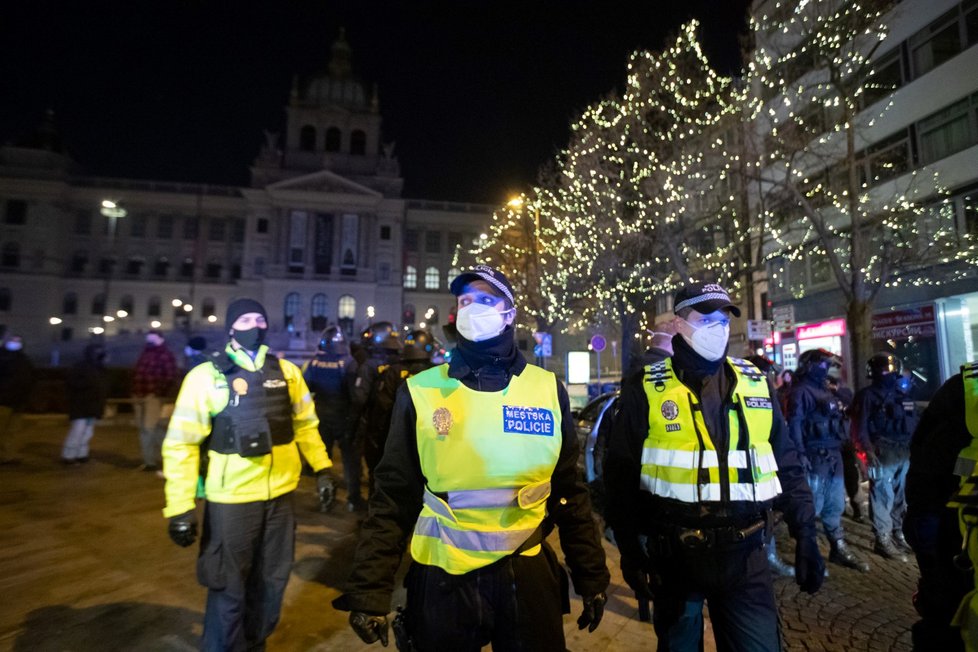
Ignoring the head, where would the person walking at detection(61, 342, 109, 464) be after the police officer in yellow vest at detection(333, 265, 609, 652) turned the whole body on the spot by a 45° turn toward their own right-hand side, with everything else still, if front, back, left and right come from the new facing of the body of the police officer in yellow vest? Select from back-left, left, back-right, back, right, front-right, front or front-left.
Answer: right

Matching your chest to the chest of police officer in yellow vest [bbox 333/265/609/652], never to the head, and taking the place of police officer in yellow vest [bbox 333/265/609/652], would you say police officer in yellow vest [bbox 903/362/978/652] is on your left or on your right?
on your left

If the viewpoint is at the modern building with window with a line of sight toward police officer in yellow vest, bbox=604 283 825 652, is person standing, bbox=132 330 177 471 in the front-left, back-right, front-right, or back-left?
front-right

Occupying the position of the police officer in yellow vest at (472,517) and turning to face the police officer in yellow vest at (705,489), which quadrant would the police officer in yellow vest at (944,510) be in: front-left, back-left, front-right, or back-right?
front-right

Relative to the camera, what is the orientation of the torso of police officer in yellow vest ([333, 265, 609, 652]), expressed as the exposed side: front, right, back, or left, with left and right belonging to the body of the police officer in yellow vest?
front

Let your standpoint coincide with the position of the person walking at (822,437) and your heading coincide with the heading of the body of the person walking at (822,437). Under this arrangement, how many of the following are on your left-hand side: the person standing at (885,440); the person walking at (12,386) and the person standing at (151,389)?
1

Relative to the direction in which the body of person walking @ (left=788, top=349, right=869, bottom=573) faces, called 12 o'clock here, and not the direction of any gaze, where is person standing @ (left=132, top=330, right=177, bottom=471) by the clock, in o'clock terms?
person standing @ (left=132, top=330, right=177, bottom=471) is roughly at 4 o'clock from person walking @ (left=788, top=349, right=869, bottom=573).

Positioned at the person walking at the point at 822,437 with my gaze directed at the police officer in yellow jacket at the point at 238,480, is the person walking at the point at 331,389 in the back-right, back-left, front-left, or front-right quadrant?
front-right

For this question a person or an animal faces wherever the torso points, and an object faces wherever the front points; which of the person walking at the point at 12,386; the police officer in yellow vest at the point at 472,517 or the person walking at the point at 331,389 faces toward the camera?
the police officer in yellow vest
